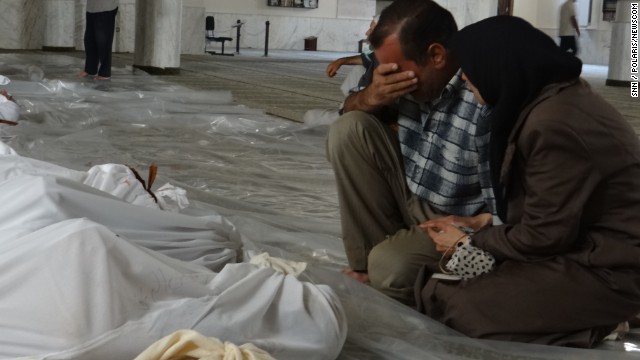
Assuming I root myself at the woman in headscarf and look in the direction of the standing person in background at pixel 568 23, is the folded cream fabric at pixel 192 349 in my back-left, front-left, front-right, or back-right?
back-left

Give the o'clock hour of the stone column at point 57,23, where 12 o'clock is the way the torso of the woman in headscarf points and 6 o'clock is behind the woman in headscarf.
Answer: The stone column is roughly at 2 o'clock from the woman in headscarf.

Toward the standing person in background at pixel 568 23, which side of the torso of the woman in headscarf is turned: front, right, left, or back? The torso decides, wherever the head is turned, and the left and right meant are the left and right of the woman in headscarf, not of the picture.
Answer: right

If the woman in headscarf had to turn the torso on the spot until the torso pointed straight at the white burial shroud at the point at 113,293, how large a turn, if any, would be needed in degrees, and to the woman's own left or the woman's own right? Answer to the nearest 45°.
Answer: approximately 45° to the woman's own left

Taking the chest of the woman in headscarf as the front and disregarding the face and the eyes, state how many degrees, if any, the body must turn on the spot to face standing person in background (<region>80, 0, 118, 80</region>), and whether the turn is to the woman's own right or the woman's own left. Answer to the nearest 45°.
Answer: approximately 45° to the woman's own right

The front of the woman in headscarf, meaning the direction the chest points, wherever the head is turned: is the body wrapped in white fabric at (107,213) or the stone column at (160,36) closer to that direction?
the body wrapped in white fabric

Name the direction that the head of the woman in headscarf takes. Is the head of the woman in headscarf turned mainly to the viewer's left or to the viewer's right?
to the viewer's left

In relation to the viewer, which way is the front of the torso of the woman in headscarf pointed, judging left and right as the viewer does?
facing to the left of the viewer

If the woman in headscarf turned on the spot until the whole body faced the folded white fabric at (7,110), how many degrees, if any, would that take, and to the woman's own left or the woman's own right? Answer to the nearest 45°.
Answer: approximately 45° to the woman's own right
